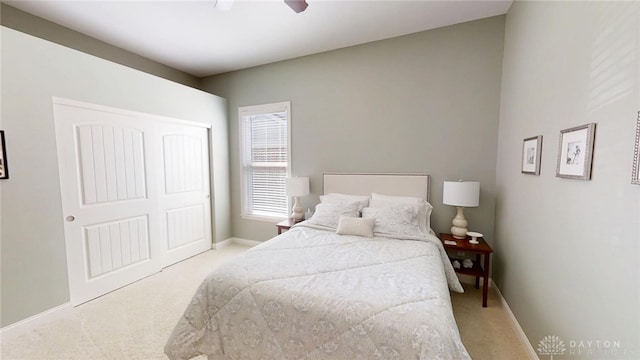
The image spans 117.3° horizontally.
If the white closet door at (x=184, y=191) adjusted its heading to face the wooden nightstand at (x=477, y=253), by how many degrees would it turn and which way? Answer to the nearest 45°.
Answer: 0° — it already faces it

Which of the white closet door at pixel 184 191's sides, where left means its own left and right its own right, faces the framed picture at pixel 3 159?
right

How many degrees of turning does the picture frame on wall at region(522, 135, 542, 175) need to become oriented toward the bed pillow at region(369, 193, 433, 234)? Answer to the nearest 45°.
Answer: approximately 45° to its right

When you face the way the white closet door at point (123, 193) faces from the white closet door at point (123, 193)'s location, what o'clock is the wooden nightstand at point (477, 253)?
The wooden nightstand is roughly at 12 o'clock from the white closet door.

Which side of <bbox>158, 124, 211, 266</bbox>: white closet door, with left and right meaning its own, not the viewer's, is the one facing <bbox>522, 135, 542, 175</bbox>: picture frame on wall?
front

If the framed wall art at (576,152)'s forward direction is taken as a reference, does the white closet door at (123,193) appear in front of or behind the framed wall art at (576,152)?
in front

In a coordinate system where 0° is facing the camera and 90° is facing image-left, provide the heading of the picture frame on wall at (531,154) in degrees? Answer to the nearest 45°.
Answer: approximately 45°

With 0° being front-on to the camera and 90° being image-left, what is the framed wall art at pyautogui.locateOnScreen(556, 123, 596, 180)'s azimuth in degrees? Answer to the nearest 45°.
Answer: approximately 45°

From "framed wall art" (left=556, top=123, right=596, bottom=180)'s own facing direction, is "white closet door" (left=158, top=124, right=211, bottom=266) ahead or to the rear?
ahead

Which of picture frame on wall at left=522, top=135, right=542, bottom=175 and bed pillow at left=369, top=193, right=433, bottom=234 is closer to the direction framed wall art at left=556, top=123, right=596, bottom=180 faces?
the bed pillow

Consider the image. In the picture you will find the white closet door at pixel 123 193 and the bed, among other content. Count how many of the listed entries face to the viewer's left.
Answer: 0

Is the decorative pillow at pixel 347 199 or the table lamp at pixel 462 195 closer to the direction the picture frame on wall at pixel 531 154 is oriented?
the decorative pillow

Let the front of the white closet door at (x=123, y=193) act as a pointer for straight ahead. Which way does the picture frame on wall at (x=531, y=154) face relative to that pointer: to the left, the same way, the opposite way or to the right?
the opposite way

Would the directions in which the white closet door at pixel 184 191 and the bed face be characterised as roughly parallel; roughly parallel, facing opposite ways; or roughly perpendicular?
roughly perpendicular

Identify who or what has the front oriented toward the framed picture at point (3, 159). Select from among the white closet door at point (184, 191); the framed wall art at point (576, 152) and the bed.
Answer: the framed wall art

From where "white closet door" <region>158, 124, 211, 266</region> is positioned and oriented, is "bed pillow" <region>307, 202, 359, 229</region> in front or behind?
in front

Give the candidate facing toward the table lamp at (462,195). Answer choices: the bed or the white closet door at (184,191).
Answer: the white closet door

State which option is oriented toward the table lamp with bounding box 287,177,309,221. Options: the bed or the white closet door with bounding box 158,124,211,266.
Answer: the white closet door

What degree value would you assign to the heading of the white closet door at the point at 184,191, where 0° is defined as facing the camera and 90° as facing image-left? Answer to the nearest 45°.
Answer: approximately 315°
